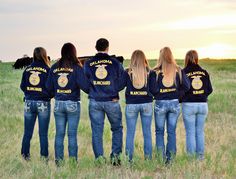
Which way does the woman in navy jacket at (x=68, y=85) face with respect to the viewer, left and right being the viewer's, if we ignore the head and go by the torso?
facing away from the viewer

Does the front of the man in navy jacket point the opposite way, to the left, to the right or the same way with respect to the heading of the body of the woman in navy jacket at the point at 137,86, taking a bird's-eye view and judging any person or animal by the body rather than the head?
the same way

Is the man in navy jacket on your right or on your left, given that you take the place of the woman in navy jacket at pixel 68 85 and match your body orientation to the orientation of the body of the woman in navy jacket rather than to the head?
on your right

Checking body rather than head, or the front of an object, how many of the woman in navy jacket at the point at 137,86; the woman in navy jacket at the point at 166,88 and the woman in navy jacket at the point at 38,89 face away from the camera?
3

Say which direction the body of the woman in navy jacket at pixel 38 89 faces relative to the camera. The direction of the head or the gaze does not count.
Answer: away from the camera

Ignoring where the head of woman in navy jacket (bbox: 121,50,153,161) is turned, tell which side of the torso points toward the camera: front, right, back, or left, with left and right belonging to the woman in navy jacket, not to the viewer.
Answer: back

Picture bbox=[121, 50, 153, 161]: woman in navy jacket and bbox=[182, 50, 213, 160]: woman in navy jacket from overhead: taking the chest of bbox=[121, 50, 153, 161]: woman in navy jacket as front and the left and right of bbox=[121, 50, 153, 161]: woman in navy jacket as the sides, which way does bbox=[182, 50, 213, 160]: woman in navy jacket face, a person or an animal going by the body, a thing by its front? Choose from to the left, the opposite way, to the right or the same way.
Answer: the same way

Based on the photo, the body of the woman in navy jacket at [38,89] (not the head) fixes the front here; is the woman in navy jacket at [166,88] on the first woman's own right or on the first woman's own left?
on the first woman's own right

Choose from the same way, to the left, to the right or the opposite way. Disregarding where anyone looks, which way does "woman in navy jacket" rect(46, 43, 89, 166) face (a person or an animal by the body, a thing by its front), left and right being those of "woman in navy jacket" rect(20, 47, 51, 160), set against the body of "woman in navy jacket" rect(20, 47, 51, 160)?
the same way

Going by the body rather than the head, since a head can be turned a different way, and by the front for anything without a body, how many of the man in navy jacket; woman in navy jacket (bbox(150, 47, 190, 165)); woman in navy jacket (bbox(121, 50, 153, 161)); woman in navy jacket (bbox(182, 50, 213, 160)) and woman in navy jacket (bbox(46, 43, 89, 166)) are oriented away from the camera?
5

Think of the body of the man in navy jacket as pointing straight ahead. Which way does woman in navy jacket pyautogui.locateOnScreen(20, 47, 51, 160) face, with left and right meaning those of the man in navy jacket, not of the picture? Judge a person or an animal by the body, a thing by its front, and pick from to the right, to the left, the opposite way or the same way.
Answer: the same way

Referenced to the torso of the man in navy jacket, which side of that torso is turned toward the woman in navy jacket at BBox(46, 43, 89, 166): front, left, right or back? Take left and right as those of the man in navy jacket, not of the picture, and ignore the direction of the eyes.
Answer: left

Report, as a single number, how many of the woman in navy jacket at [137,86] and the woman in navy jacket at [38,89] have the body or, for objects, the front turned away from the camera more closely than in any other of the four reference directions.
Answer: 2

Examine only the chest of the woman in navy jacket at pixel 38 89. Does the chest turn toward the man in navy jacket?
no

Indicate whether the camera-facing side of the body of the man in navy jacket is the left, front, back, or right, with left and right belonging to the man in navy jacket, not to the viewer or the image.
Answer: back

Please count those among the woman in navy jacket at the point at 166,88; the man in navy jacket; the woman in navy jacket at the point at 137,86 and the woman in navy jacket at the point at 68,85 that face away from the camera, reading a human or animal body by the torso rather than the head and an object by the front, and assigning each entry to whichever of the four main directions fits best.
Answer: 4

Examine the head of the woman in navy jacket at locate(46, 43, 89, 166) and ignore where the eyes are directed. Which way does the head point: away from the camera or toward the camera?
away from the camera

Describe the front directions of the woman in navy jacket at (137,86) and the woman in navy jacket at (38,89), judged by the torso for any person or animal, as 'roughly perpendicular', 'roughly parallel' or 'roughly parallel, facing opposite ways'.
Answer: roughly parallel

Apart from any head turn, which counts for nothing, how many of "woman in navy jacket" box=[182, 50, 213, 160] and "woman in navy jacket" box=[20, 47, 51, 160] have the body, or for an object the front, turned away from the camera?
2

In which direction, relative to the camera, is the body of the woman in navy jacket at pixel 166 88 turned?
away from the camera
